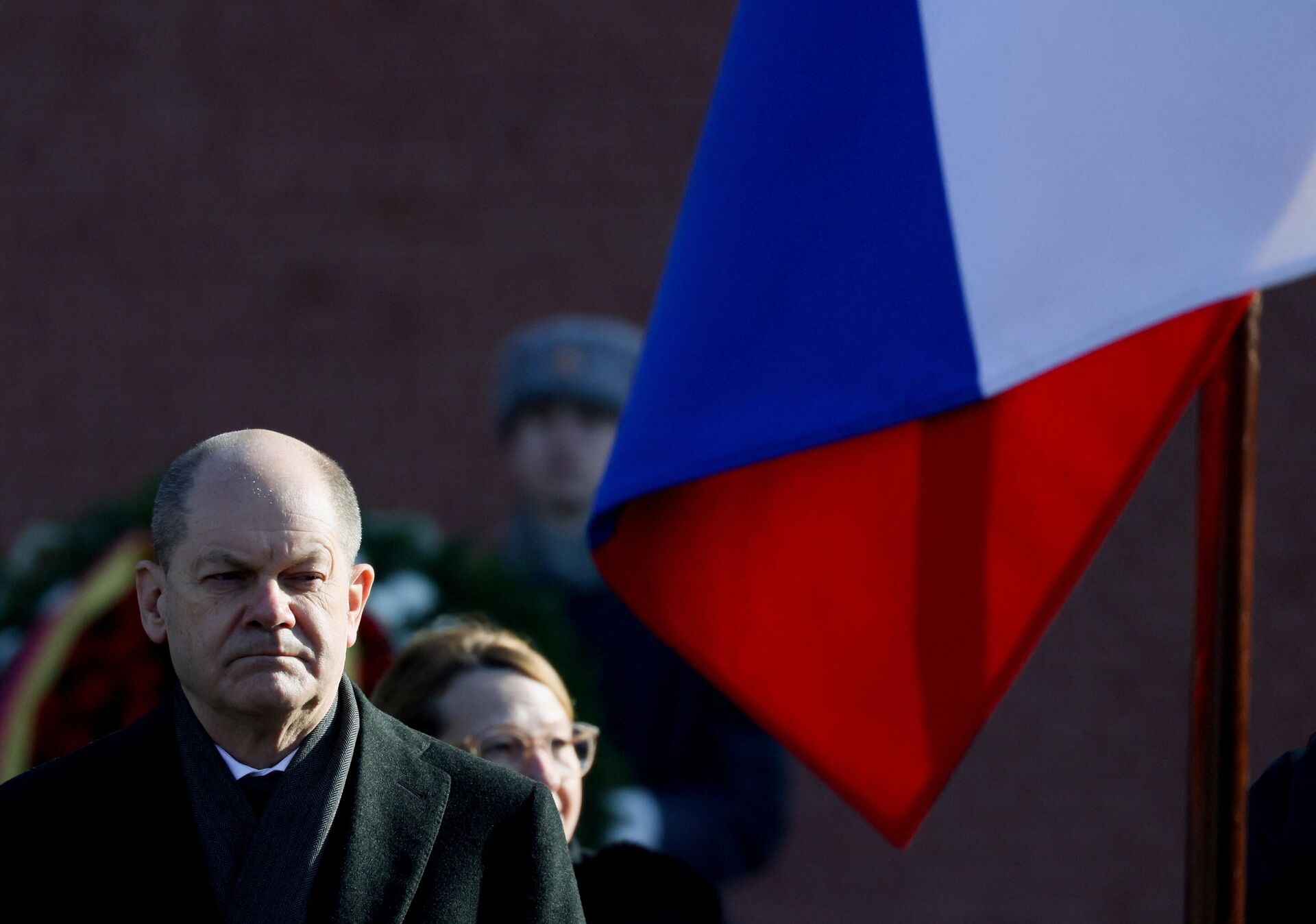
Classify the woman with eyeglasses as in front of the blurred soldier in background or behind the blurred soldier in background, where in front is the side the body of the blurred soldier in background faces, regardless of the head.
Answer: in front

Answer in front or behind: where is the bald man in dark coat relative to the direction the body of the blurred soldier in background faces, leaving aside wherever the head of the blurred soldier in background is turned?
in front

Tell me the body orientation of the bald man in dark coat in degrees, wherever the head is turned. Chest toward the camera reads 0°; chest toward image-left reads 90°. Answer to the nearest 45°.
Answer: approximately 0°

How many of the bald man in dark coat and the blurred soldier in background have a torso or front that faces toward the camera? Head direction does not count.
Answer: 2

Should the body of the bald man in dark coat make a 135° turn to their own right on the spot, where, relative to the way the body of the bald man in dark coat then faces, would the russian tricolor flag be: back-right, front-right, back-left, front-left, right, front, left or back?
right

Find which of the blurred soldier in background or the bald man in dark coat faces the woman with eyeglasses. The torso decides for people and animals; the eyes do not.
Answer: the blurred soldier in background

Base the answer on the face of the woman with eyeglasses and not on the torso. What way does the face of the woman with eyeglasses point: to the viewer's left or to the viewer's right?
to the viewer's right

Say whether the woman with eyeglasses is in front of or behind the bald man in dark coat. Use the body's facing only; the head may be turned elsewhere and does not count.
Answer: behind

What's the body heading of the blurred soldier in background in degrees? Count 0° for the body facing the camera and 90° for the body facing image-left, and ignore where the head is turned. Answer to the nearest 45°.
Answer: approximately 0°

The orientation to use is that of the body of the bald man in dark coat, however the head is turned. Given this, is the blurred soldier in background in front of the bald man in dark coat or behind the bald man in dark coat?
behind
